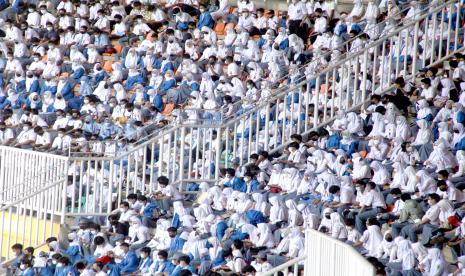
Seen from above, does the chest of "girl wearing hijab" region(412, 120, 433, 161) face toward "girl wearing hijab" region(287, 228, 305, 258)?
yes

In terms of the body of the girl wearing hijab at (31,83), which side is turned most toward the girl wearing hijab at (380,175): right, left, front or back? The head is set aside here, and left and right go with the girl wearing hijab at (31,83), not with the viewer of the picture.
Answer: left

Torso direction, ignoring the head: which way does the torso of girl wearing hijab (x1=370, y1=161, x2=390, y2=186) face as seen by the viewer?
to the viewer's left

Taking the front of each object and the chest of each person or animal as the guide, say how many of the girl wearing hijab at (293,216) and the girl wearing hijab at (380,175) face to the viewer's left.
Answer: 2

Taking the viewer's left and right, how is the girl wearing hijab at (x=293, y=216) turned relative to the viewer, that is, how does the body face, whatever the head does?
facing to the left of the viewer

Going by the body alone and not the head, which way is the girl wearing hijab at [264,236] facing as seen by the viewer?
to the viewer's left

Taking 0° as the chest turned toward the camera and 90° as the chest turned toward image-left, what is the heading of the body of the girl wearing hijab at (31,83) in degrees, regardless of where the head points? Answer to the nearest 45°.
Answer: approximately 45°
